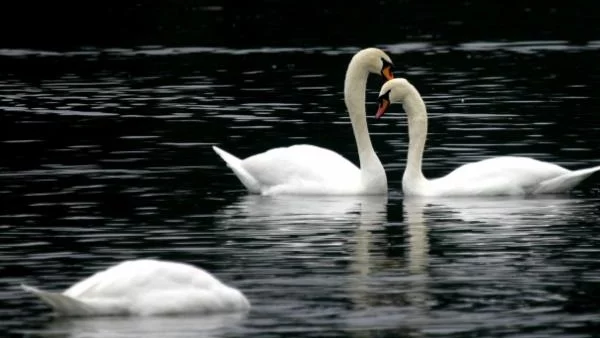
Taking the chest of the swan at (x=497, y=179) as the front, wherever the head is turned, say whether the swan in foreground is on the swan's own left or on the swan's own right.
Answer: on the swan's own left

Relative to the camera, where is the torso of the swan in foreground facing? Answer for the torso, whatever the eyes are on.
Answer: to the viewer's right

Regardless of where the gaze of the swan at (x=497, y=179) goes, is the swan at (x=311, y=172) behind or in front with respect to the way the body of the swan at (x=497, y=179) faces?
in front

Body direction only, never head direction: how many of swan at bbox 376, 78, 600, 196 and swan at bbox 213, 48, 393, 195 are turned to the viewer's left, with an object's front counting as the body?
1

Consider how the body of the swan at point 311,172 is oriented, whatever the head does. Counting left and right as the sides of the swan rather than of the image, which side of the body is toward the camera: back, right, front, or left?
right

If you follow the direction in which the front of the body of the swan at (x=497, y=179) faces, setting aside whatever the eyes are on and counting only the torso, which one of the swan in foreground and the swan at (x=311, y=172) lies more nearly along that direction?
the swan

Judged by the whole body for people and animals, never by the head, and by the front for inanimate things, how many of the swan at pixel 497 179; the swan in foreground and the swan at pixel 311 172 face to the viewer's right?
2

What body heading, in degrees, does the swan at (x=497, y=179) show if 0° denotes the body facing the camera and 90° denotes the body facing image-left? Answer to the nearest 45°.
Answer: approximately 90°

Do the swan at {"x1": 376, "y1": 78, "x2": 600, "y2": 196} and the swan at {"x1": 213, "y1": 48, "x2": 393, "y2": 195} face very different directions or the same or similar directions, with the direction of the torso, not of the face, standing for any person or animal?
very different directions

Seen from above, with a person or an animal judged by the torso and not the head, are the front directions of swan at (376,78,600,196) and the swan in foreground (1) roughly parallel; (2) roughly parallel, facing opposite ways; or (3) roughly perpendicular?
roughly parallel, facing opposite ways

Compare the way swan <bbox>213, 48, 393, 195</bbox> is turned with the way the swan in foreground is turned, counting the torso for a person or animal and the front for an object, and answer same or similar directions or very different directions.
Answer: same or similar directions

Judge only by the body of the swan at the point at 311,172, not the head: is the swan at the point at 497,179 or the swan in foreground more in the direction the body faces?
the swan

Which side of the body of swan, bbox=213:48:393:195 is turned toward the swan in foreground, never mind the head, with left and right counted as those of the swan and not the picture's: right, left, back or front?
right
